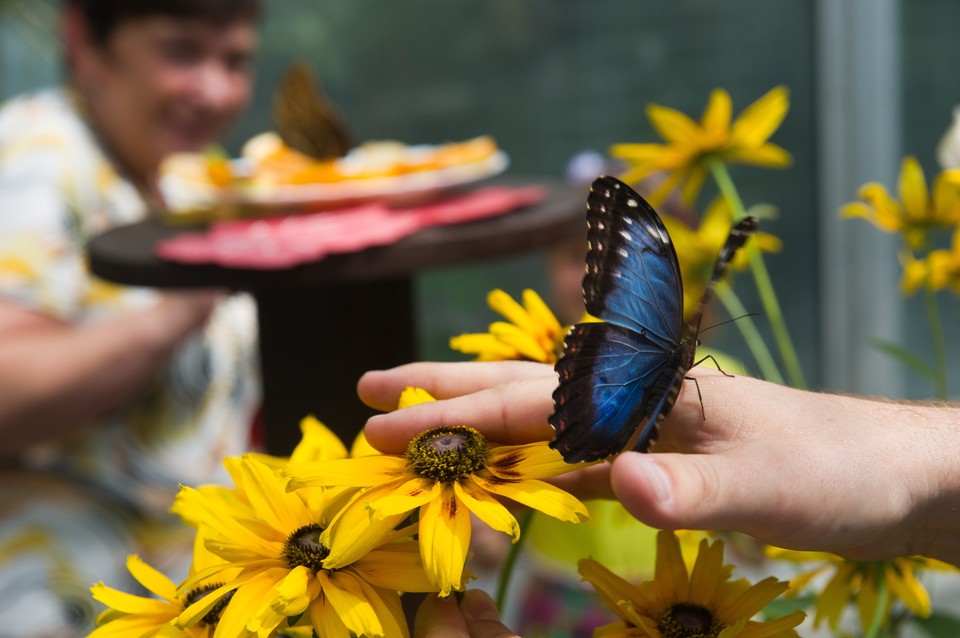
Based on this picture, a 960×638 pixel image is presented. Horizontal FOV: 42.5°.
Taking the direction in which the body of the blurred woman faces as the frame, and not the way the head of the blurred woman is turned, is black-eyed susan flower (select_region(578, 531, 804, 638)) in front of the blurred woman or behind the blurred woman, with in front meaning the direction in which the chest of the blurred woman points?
in front

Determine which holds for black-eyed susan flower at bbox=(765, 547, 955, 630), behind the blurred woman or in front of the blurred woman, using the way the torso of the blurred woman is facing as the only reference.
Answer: in front

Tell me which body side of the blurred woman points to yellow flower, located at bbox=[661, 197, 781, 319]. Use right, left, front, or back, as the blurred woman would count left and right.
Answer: front

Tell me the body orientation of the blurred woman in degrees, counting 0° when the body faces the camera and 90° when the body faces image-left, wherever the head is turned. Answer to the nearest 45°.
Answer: approximately 315°

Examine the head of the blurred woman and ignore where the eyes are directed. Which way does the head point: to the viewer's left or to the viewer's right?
to the viewer's right

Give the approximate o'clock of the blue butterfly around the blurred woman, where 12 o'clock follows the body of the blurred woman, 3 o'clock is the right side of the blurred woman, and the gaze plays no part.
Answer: The blue butterfly is roughly at 1 o'clock from the blurred woman.

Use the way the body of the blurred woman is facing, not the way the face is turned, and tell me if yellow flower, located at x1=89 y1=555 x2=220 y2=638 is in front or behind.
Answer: in front

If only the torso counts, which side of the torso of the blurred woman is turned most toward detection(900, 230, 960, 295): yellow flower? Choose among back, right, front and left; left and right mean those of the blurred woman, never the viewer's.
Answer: front
